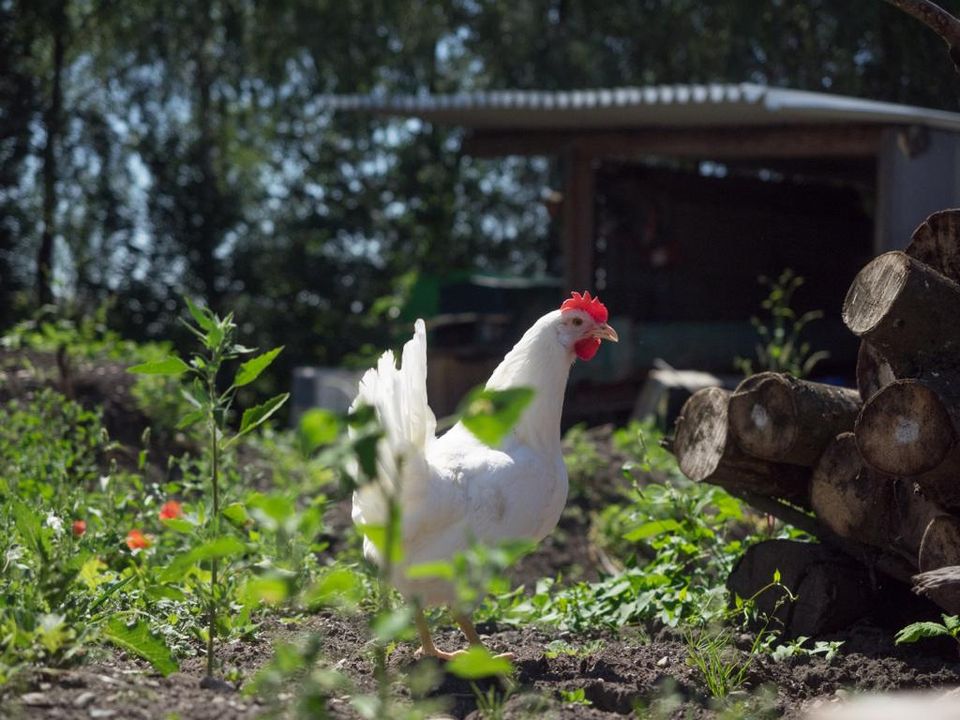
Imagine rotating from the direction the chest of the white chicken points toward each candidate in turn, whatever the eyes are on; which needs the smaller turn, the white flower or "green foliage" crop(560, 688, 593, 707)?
the green foliage

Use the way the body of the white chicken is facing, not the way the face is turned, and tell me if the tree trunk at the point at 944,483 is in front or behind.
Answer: in front

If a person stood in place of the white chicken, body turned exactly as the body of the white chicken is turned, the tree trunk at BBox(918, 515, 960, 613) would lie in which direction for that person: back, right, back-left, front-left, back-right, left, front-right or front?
front

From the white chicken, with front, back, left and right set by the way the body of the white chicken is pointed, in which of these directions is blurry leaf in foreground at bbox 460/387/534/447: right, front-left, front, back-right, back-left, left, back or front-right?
right

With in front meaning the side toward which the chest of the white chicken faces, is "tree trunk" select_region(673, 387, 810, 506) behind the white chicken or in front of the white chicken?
in front

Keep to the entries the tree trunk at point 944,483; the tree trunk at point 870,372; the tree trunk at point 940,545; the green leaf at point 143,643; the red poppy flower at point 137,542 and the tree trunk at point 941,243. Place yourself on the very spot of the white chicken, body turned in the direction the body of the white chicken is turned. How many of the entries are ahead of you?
4

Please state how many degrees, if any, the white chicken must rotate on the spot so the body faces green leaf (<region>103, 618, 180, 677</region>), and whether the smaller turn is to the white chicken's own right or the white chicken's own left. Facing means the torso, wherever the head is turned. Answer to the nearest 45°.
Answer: approximately 135° to the white chicken's own right

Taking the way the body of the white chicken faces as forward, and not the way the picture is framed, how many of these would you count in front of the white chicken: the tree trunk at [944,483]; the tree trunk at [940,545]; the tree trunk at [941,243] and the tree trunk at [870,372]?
4

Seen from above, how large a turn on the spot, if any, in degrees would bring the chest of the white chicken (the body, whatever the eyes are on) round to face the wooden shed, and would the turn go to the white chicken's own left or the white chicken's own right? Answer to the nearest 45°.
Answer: approximately 90° to the white chicken's own left

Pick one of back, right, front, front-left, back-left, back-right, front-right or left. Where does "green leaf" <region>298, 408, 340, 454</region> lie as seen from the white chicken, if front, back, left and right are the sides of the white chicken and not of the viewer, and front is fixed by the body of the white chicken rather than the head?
right

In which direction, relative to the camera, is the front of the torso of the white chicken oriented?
to the viewer's right

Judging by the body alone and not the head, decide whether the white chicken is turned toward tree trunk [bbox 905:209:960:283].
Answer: yes
